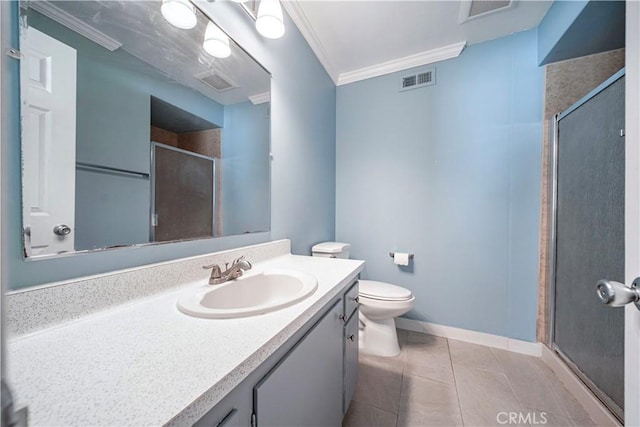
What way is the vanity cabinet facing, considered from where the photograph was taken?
facing the viewer and to the right of the viewer

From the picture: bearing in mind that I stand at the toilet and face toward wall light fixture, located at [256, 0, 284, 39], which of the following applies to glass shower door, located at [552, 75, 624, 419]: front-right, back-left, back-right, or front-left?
back-left

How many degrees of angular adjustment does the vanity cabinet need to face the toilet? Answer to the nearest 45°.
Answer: approximately 90° to its left

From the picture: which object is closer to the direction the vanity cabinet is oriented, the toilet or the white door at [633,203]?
the white door

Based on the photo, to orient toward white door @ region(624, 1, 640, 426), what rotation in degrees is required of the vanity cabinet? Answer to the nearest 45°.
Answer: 0° — it already faces it
